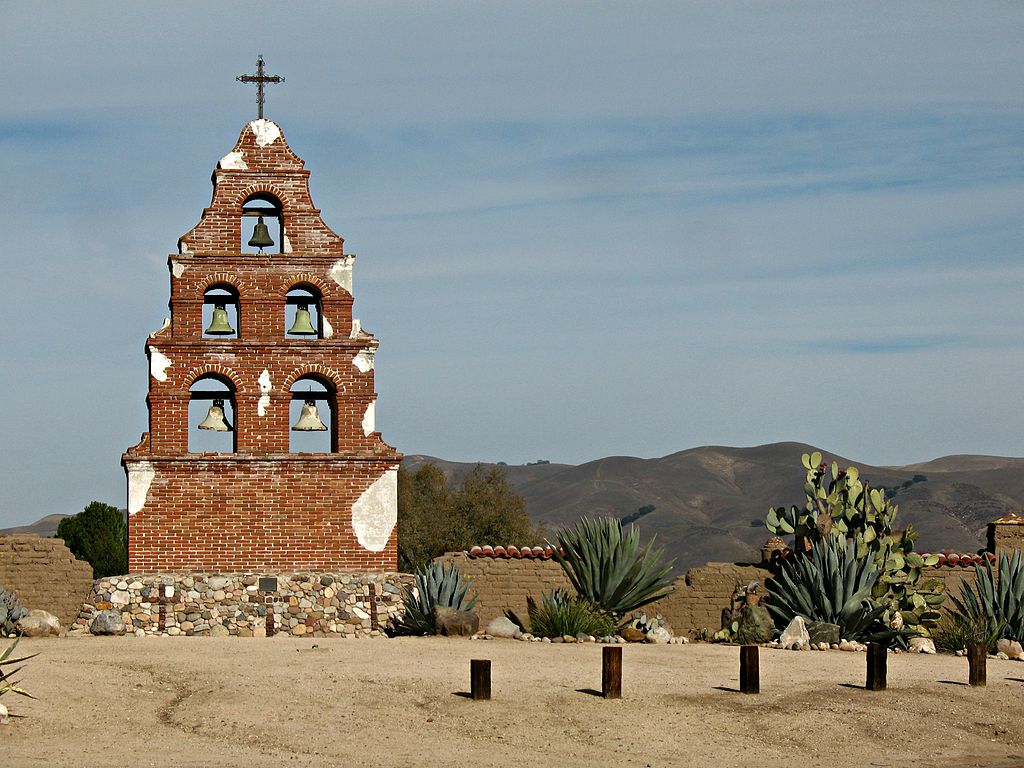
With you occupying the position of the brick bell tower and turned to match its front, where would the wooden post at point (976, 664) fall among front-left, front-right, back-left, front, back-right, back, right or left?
front-left

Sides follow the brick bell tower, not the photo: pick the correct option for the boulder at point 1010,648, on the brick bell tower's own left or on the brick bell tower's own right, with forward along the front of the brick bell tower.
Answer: on the brick bell tower's own left

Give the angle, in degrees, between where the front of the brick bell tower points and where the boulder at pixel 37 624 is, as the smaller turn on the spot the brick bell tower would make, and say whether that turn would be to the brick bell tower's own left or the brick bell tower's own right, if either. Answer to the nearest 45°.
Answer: approximately 45° to the brick bell tower's own right

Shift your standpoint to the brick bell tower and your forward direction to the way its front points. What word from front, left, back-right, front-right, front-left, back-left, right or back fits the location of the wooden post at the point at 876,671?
front-left

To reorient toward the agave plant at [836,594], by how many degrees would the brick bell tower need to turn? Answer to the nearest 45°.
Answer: approximately 45° to its left

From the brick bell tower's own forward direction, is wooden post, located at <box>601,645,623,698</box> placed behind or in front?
in front

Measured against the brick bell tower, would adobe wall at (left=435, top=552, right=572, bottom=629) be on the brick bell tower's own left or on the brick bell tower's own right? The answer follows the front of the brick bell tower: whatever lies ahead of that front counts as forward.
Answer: on the brick bell tower's own left

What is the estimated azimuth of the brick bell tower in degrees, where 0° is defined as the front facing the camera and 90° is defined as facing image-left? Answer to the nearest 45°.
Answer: approximately 0°

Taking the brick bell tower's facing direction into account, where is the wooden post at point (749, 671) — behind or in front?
in front

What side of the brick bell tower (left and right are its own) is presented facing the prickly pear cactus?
left

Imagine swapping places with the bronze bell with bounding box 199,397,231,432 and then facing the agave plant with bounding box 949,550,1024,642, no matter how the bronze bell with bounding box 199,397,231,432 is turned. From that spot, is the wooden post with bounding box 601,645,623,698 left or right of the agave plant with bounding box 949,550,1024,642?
right
